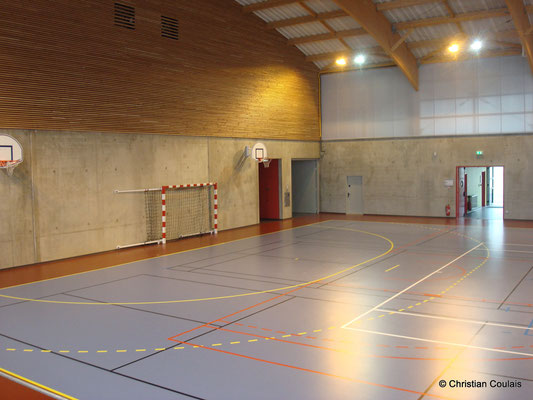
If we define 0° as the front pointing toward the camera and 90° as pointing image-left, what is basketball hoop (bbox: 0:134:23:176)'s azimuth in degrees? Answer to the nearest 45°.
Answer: approximately 315°

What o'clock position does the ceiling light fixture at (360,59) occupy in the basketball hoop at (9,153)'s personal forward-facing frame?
The ceiling light fixture is roughly at 10 o'clock from the basketball hoop.

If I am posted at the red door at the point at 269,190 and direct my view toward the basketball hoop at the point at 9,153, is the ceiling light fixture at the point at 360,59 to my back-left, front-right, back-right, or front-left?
back-left

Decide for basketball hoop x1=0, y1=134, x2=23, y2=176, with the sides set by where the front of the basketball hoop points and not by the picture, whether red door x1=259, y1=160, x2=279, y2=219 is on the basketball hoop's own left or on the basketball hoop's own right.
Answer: on the basketball hoop's own left

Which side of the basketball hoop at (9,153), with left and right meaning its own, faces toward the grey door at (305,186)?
left
